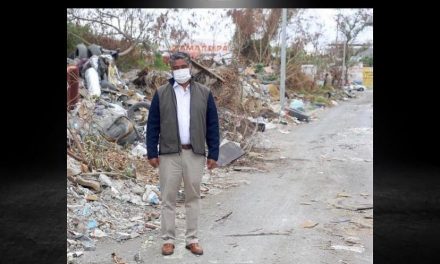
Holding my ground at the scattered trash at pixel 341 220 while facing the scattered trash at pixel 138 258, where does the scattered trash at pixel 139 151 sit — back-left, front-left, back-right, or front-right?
front-right

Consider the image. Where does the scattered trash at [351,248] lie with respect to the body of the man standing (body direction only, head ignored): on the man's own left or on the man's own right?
on the man's own left

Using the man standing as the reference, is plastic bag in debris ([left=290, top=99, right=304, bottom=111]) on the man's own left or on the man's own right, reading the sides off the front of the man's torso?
on the man's own left

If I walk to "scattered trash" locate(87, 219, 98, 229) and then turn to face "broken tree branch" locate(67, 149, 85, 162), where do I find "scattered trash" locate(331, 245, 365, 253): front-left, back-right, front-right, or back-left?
back-right

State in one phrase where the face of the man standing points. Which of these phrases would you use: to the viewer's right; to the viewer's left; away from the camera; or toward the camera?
toward the camera

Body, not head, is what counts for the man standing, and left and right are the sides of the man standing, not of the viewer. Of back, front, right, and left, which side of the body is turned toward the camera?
front

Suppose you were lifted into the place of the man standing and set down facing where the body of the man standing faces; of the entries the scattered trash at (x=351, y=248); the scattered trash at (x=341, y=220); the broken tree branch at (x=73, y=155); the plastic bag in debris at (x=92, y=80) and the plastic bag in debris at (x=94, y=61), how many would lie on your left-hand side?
2

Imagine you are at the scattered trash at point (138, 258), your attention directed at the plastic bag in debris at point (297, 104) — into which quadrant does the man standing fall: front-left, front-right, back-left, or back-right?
front-right

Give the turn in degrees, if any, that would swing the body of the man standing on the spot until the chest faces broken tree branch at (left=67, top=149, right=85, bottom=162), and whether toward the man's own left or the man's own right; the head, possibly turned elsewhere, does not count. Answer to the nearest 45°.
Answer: approximately 135° to the man's own right
